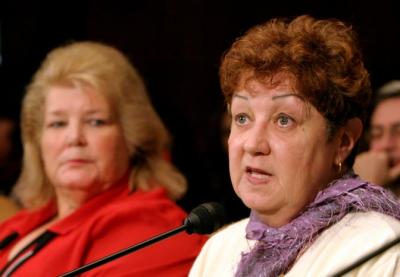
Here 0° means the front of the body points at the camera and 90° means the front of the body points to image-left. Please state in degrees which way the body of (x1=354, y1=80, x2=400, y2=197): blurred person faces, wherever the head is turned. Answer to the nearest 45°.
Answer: approximately 45°

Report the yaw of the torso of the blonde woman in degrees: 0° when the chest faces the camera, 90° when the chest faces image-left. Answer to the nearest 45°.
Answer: approximately 45°

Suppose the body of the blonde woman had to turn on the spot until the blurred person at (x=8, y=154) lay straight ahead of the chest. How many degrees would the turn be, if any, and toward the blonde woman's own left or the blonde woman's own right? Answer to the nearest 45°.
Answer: approximately 135° to the blonde woman's own right

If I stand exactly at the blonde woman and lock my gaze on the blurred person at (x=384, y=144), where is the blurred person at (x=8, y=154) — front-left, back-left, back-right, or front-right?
back-left
